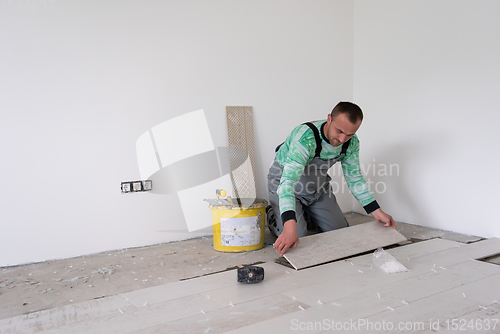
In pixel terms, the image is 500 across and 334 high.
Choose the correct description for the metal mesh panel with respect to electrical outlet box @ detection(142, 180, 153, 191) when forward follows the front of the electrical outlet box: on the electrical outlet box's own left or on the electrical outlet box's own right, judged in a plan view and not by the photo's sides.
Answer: on the electrical outlet box's own left

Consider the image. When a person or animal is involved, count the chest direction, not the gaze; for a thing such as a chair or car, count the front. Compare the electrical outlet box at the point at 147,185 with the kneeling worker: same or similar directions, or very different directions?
same or similar directions

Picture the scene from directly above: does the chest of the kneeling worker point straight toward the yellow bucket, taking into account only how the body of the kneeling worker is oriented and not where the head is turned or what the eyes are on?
no

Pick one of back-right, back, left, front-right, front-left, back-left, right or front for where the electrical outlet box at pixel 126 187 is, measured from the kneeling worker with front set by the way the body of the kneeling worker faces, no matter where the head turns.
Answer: back-right

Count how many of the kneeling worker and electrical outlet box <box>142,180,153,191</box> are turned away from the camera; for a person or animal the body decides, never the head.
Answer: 0

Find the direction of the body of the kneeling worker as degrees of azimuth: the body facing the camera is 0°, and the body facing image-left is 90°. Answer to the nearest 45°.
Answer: approximately 315°

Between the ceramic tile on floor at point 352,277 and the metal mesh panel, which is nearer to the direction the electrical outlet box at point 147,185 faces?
the ceramic tile on floor

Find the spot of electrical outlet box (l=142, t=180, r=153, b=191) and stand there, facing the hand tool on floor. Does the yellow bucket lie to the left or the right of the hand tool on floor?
left

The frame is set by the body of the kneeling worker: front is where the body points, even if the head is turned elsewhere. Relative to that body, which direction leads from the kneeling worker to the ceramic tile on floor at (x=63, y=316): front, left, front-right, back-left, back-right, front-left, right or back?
right

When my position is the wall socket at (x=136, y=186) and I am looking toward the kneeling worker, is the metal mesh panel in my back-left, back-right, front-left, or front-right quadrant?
front-left

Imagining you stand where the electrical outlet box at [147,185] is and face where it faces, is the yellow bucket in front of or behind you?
in front

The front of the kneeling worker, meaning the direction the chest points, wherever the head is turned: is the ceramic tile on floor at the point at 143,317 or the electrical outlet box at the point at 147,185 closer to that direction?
the ceramic tile on floor

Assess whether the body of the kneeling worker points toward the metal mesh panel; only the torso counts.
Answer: no

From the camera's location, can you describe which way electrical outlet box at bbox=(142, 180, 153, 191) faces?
facing the viewer and to the right of the viewer
